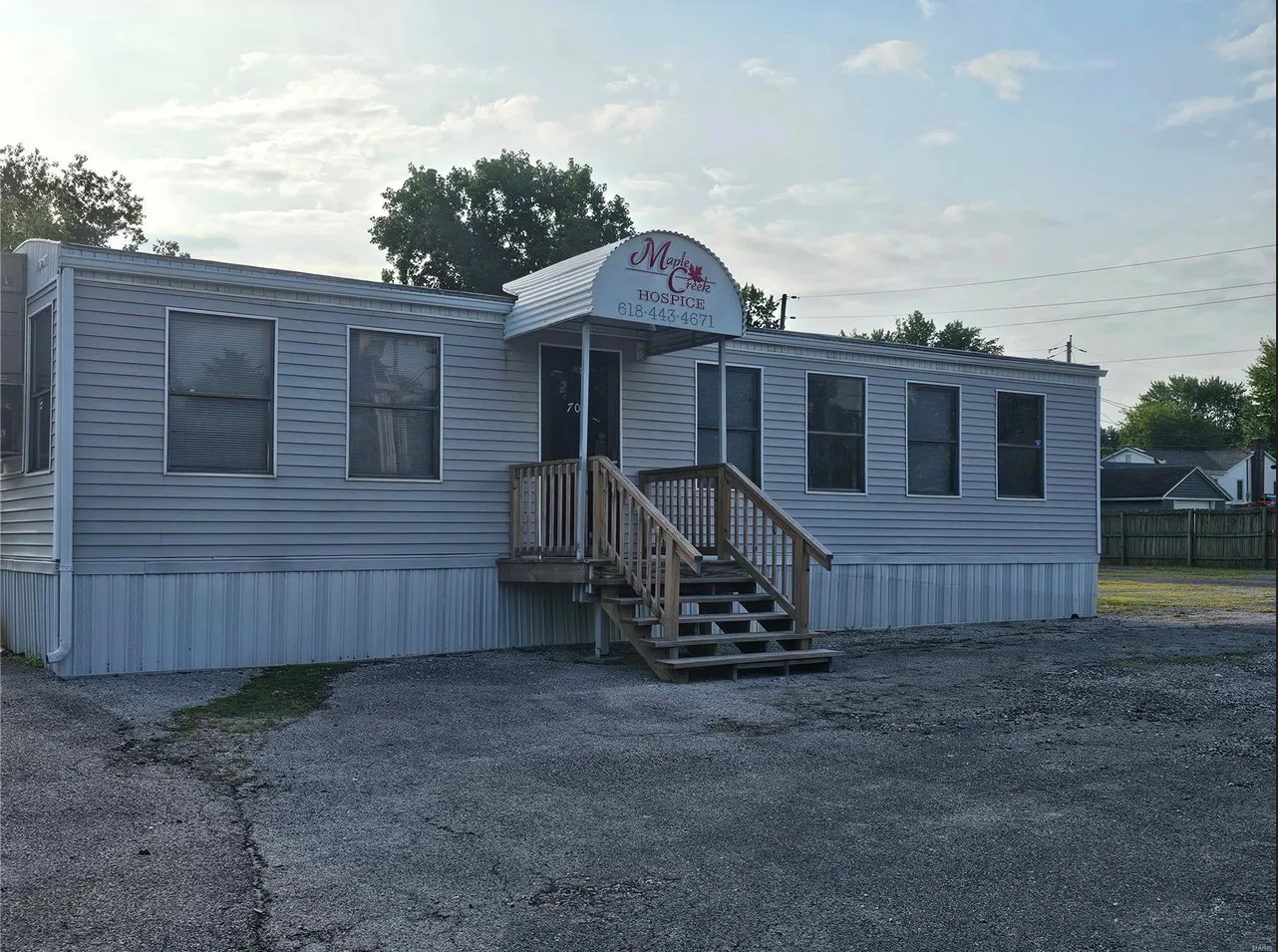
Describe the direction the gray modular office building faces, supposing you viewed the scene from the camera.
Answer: facing the viewer and to the right of the viewer

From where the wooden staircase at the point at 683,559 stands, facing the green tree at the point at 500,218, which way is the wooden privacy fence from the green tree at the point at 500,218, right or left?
right

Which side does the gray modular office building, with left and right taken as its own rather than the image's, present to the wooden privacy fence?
left

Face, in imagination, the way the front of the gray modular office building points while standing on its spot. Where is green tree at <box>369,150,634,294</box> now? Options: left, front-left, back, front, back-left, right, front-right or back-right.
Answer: back-left
